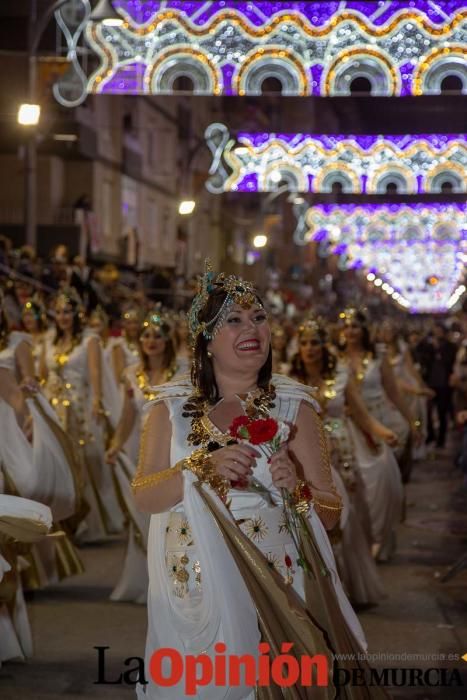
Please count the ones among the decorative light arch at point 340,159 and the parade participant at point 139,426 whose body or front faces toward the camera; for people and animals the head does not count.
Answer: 2

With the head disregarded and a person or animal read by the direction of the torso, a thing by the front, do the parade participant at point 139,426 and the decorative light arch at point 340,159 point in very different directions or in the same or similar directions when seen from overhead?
same or similar directions

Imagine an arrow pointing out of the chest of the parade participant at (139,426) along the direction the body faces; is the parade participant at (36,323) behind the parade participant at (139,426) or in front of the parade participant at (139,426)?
behind

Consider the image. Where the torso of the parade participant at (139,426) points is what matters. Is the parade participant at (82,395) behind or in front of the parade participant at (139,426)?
behind

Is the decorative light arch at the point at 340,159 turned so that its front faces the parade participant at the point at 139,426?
yes

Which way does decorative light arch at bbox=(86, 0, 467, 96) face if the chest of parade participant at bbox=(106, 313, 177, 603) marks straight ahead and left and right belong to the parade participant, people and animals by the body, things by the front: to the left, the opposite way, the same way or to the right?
the same way

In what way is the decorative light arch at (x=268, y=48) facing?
toward the camera

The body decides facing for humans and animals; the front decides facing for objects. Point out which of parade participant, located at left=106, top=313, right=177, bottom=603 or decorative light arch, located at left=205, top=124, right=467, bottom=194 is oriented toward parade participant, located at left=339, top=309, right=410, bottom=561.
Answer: the decorative light arch

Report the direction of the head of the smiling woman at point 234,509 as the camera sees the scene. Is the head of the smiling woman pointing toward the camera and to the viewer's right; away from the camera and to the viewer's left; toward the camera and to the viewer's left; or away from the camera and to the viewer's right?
toward the camera and to the viewer's right

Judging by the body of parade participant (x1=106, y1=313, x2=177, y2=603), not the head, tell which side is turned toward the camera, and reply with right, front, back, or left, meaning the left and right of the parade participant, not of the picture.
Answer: front

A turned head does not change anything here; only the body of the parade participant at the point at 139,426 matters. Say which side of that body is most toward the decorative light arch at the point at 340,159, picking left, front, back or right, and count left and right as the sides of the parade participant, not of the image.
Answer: back

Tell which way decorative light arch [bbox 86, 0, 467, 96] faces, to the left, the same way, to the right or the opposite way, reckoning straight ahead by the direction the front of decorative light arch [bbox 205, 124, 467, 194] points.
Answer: the same way

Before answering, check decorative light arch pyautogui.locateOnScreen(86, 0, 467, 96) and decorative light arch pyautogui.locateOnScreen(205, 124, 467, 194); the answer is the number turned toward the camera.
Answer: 2
